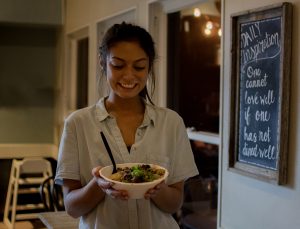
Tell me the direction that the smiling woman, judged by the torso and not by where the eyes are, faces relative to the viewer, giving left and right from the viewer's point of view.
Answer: facing the viewer

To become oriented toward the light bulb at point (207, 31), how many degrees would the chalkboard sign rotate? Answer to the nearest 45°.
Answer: approximately 135° to its right

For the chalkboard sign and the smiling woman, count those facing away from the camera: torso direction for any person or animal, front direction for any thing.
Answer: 0

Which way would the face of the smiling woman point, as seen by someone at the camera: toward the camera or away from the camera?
toward the camera

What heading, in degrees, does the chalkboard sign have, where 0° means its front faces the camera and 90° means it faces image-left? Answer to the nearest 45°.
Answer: approximately 45°

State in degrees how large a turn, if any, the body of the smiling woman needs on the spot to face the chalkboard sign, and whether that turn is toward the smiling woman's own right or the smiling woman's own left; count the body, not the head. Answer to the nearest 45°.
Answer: approximately 135° to the smiling woman's own left

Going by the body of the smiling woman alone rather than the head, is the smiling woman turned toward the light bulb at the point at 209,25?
no

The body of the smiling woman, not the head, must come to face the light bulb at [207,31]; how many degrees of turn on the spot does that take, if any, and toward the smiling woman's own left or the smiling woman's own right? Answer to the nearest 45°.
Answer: approximately 180°

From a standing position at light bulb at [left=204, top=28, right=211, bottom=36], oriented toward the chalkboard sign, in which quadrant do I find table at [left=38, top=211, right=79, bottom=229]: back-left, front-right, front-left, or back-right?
front-right

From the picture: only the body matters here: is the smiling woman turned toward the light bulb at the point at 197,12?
no

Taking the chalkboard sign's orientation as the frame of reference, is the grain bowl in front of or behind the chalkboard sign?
in front

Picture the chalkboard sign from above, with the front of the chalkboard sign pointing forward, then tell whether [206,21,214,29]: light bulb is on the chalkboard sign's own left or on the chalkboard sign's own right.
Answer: on the chalkboard sign's own right
